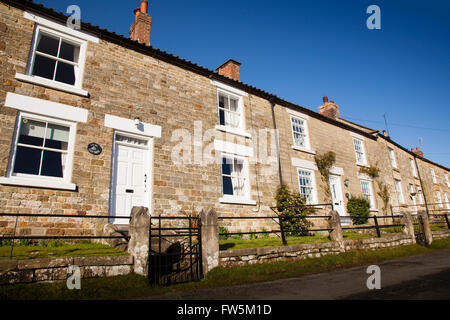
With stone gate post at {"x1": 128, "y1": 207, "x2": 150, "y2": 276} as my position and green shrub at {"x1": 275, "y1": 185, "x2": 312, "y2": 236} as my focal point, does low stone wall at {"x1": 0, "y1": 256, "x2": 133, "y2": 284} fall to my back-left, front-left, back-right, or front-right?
back-left

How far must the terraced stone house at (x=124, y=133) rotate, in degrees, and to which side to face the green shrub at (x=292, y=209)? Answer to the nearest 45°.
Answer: approximately 90° to its left

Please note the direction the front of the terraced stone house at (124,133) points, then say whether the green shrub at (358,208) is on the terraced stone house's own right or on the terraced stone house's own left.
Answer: on the terraced stone house's own left

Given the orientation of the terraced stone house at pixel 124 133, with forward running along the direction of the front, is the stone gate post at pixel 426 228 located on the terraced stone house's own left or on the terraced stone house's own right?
on the terraced stone house's own left

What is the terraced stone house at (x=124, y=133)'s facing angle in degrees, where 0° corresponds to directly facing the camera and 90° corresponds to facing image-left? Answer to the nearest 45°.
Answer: approximately 315°
